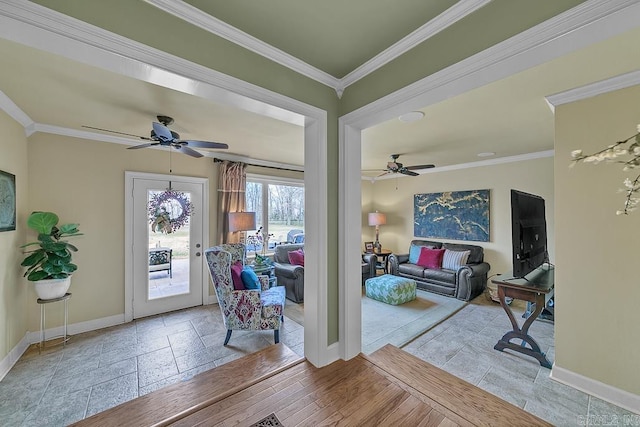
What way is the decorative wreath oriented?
toward the camera

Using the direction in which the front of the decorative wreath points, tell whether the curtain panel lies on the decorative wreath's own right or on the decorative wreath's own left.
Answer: on the decorative wreath's own left

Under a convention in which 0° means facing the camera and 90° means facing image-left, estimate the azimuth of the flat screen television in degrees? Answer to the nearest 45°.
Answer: approximately 135°

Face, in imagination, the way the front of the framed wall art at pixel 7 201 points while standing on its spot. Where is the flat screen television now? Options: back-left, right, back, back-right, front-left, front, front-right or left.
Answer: front

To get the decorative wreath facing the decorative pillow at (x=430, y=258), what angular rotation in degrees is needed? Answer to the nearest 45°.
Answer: approximately 90° to its left

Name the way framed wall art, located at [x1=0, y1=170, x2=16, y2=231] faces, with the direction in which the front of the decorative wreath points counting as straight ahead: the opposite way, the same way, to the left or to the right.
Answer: to the left

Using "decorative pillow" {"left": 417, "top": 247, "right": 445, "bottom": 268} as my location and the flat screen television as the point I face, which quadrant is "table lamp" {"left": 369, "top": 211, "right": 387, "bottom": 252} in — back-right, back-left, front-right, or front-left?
back-right

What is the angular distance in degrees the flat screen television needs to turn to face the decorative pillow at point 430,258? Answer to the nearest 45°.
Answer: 0° — it already faces it

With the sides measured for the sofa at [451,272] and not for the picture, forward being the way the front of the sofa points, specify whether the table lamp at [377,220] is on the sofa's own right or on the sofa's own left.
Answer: on the sofa's own right

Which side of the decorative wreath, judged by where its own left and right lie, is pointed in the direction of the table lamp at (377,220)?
left
